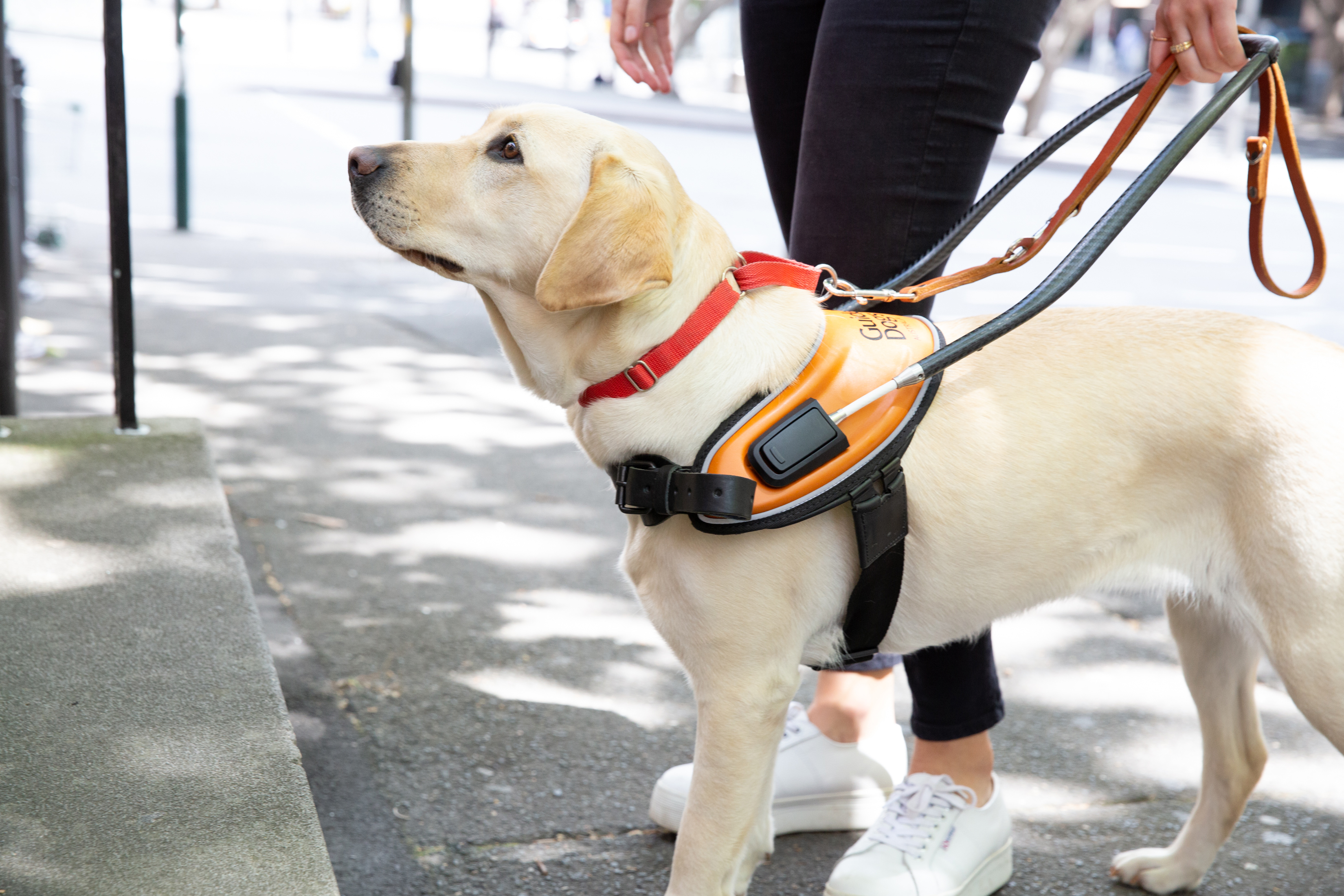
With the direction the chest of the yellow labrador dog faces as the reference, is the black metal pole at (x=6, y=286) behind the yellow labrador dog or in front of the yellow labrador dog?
in front

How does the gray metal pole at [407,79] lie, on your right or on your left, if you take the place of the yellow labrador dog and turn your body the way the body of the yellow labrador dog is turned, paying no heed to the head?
on your right

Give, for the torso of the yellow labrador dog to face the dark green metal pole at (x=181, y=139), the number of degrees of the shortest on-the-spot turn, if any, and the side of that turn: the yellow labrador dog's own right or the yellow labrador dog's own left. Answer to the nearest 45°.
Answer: approximately 45° to the yellow labrador dog's own right

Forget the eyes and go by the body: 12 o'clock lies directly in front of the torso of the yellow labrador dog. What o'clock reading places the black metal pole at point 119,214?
The black metal pole is roughly at 1 o'clock from the yellow labrador dog.

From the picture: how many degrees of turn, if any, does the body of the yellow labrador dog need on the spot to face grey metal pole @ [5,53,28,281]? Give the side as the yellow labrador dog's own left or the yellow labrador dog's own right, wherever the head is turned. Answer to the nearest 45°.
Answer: approximately 45° to the yellow labrador dog's own right

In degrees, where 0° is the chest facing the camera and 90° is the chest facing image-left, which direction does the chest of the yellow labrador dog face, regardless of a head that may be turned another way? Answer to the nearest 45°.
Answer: approximately 90°
